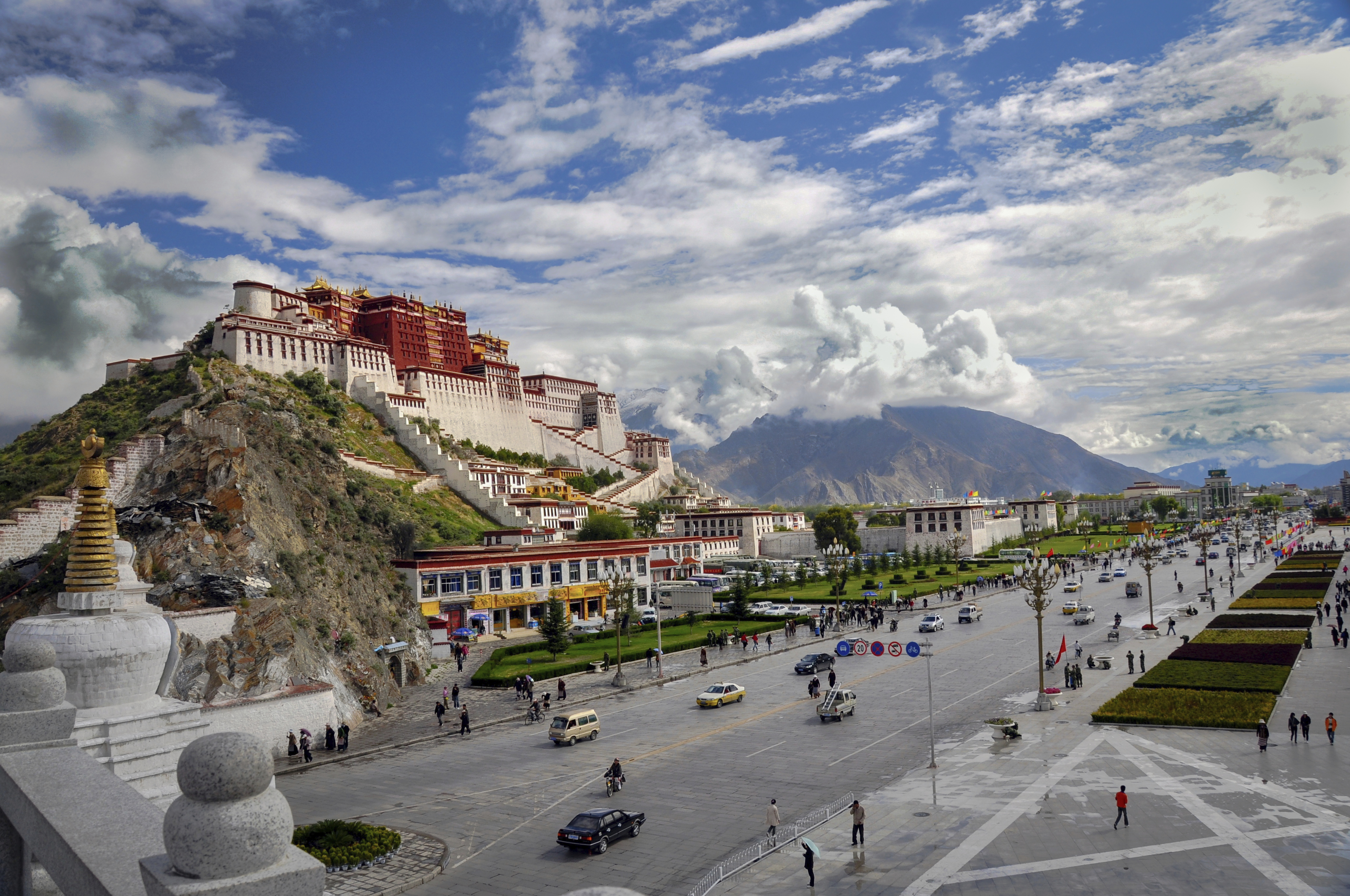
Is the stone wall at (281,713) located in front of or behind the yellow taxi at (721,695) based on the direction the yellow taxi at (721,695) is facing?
in front

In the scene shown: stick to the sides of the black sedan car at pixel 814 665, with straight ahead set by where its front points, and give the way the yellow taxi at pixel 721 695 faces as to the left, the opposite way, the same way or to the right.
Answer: the same way

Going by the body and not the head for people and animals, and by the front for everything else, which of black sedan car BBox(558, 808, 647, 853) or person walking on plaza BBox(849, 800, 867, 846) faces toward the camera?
the person walking on plaza

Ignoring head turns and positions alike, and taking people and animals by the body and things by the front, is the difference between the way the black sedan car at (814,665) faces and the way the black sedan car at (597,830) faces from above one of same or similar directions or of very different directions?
very different directions

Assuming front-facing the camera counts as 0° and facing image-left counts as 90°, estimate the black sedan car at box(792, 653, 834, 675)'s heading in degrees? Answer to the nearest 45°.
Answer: approximately 45°

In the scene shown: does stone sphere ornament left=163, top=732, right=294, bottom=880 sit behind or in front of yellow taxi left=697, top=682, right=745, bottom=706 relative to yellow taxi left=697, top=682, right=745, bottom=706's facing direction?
in front

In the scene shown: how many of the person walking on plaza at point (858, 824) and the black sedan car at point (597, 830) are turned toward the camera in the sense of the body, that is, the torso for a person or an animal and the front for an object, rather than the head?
1

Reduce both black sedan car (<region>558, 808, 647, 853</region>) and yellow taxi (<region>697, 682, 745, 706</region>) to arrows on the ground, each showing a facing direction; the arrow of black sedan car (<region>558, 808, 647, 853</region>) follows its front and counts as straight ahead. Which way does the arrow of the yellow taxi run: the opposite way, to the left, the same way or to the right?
the opposite way

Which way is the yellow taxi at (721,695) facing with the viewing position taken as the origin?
facing the viewer and to the left of the viewer

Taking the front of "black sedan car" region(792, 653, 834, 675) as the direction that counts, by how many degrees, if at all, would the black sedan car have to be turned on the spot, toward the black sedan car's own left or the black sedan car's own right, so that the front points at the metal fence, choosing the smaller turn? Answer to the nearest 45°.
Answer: approximately 45° to the black sedan car's own left

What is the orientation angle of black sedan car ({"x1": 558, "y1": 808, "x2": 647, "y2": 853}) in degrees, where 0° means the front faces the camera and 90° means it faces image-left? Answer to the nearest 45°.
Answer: approximately 225°

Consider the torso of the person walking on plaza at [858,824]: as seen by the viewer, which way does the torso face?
toward the camera
